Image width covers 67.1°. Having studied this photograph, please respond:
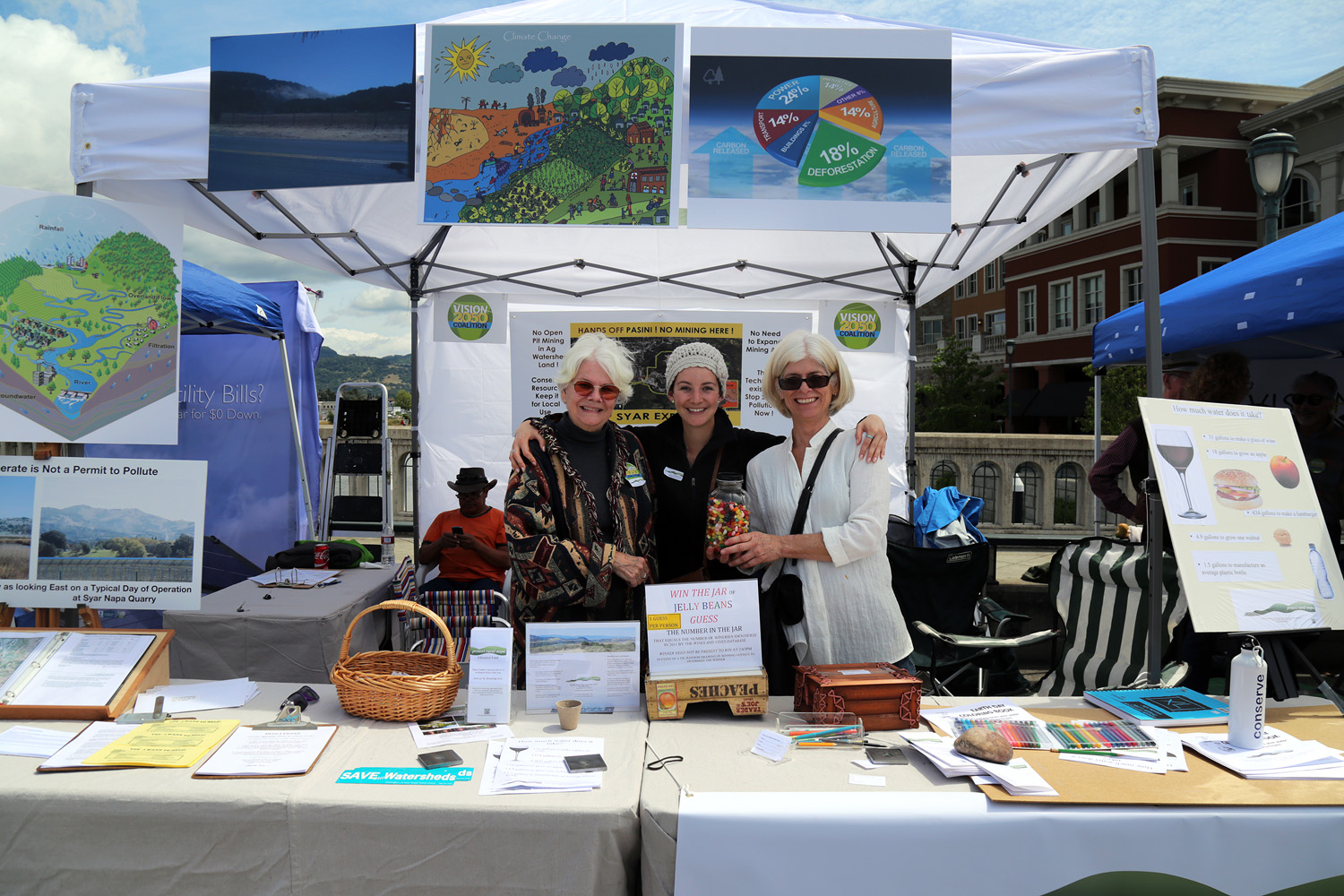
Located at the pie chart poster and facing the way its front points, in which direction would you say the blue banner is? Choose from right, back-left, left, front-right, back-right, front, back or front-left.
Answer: back-right

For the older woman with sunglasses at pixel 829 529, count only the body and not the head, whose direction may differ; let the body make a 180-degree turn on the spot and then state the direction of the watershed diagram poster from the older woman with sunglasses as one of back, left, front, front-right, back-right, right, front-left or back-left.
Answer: back-left

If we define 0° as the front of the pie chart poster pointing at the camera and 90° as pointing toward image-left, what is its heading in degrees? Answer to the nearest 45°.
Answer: approximately 0°

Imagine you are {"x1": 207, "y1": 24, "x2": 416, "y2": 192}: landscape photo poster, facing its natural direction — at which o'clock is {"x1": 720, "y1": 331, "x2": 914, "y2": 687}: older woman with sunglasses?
The older woman with sunglasses is roughly at 10 o'clock from the landscape photo poster.
